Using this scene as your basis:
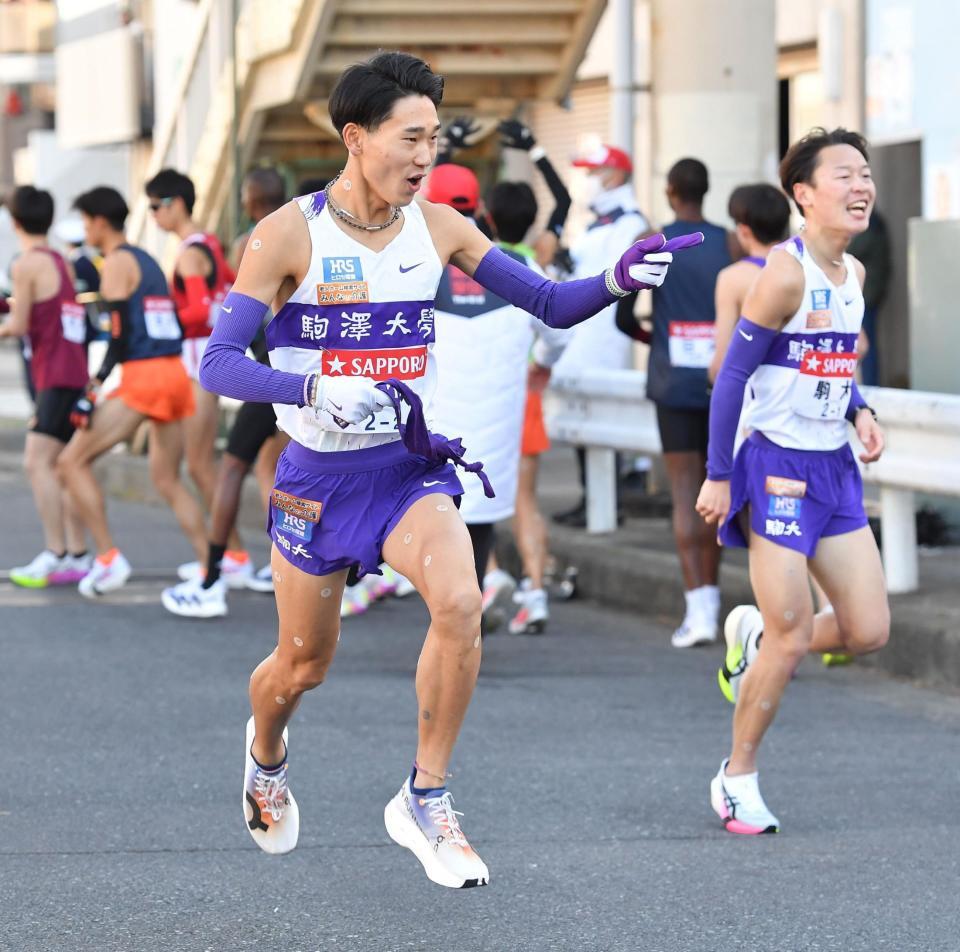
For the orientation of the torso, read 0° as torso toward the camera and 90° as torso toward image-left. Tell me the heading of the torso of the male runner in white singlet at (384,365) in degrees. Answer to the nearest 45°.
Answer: approximately 315°

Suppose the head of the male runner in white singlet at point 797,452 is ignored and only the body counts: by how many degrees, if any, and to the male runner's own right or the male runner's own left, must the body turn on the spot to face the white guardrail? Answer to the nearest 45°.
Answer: approximately 135° to the male runner's own left

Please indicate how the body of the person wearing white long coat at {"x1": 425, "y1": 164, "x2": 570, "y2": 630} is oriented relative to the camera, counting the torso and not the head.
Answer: away from the camera

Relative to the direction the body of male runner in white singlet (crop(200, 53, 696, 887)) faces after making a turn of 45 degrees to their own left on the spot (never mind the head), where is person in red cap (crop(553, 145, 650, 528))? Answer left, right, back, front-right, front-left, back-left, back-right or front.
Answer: left

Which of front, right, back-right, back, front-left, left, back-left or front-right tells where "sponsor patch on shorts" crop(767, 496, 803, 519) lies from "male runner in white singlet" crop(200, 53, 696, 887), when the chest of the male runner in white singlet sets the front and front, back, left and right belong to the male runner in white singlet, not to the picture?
left

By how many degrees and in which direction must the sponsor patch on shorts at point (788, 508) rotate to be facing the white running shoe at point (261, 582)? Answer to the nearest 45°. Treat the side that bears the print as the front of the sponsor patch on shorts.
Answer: approximately 135° to its right

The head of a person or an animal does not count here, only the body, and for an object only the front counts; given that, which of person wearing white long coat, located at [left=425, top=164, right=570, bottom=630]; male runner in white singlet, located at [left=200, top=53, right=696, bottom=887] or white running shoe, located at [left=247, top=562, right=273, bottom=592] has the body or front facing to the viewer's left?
the white running shoe

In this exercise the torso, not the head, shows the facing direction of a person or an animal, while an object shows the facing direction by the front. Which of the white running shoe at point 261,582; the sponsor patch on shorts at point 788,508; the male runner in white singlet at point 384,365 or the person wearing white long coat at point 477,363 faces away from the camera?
the person wearing white long coat

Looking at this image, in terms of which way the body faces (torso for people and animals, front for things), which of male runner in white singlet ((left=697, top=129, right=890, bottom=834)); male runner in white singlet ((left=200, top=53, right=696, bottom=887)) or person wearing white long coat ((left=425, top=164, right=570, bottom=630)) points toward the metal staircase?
the person wearing white long coat

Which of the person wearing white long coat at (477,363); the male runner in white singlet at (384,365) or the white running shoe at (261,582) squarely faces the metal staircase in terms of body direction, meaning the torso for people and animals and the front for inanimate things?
the person wearing white long coat

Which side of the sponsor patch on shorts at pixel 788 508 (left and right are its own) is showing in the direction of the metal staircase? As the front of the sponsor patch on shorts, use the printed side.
back

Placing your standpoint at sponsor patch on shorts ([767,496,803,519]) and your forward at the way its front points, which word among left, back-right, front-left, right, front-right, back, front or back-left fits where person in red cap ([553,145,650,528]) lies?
back

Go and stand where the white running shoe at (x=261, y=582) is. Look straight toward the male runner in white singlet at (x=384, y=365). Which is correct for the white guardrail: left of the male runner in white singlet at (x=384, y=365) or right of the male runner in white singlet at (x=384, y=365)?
left

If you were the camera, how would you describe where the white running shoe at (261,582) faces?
facing to the left of the viewer

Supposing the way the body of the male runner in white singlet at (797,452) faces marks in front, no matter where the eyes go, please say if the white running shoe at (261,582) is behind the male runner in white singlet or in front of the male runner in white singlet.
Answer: behind
